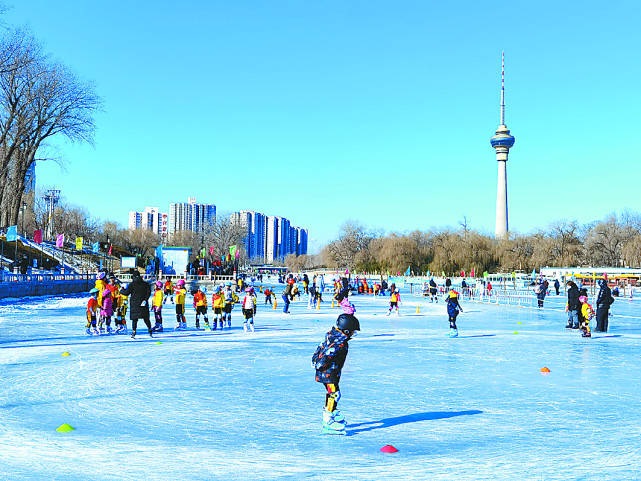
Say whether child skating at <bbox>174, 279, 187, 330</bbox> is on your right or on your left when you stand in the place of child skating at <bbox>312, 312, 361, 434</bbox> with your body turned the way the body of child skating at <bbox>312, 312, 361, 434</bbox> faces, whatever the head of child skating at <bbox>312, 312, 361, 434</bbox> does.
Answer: on your left

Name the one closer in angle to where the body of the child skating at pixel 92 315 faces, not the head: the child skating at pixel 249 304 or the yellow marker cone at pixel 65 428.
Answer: the child skating

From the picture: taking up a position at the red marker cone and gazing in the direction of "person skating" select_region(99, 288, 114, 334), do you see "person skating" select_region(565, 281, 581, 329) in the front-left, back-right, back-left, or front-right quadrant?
front-right

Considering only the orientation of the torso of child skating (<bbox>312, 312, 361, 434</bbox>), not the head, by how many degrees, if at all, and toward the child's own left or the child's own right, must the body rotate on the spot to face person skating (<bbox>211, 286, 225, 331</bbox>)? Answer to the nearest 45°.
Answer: approximately 90° to the child's own left

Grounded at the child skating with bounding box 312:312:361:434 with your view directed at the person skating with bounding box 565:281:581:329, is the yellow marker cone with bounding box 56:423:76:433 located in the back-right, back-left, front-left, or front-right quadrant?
back-left

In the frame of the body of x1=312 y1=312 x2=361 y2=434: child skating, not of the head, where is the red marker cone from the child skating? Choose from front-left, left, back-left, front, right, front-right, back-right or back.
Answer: front-right

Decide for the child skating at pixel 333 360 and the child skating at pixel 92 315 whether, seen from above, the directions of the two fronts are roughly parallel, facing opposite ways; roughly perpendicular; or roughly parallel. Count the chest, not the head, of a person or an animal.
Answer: roughly parallel
